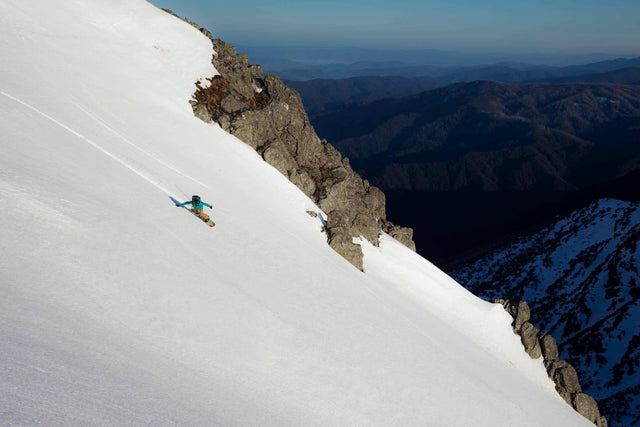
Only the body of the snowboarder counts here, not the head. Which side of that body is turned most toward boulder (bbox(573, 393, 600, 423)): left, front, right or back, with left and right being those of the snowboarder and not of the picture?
left

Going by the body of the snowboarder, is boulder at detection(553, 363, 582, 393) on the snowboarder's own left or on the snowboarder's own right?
on the snowboarder's own left

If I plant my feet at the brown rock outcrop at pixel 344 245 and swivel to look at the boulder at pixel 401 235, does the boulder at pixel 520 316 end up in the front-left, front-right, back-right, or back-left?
front-right

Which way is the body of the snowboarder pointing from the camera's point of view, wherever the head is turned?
toward the camera

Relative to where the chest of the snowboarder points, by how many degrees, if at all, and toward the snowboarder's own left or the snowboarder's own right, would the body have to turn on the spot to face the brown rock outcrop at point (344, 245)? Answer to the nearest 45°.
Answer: approximately 135° to the snowboarder's own left

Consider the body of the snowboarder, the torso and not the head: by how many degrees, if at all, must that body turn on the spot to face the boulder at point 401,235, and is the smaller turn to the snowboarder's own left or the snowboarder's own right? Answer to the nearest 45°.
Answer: approximately 135° to the snowboarder's own left

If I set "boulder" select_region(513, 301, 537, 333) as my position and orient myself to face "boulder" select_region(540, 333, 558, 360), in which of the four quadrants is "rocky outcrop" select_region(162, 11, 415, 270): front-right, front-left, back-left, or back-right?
back-right

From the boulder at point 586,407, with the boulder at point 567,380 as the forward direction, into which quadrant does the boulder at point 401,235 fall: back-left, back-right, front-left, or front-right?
front-left
